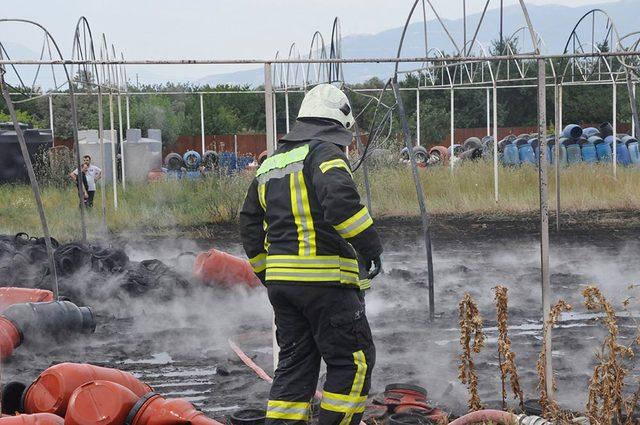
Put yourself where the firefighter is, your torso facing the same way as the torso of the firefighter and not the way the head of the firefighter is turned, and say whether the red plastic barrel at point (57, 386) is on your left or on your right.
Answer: on your left

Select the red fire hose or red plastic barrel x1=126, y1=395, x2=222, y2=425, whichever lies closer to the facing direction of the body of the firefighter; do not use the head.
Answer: the red fire hose

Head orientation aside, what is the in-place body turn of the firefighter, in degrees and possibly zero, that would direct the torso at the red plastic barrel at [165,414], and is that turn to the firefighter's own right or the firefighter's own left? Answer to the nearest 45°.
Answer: approximately 135° to the firefighter's own left

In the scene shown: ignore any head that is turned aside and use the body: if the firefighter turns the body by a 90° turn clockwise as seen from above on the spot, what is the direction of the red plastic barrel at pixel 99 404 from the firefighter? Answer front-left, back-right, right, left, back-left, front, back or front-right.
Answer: back-right

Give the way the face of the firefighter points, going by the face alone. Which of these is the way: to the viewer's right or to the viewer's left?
to the viewer's right

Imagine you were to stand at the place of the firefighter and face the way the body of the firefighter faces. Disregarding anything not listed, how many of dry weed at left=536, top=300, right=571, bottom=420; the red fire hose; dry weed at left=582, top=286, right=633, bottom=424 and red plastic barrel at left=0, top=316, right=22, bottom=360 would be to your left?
1

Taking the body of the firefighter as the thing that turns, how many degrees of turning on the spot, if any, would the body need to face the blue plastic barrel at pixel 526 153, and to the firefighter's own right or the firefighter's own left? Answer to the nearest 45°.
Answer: approximately 45° to the firefighter's own left

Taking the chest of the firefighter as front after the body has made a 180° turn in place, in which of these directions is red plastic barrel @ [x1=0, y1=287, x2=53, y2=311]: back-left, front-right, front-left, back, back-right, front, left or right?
right

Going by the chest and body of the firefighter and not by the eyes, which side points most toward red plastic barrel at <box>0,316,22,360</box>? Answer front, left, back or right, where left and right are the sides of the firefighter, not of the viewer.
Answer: left

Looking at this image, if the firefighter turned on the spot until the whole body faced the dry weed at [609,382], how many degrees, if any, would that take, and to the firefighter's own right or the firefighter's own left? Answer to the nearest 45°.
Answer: approximately 45° to the firefighter's own right

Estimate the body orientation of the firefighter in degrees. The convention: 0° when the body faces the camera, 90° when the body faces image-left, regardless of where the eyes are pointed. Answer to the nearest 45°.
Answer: approximately 225°
